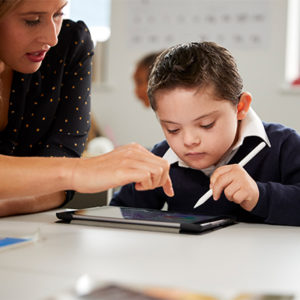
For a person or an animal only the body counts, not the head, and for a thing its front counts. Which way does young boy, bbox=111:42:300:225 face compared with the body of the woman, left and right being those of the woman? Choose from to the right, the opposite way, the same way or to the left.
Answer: to the right

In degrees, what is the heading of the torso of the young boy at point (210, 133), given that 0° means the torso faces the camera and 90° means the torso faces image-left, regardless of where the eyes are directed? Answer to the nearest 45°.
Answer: approximately 45°

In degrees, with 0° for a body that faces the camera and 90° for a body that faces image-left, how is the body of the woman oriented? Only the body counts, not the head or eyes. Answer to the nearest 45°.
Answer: approximately 315°
